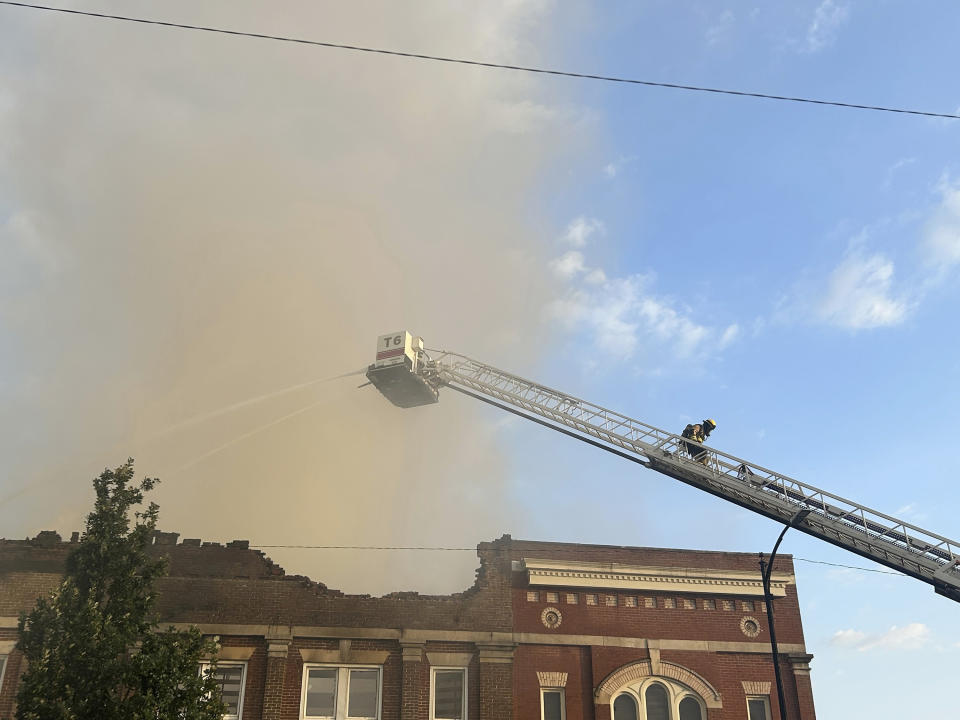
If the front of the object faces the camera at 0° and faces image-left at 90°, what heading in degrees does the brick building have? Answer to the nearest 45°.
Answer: approximately 0°

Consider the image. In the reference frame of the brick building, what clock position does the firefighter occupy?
The firefighter is roughly at 10 o'clock from the brick building.

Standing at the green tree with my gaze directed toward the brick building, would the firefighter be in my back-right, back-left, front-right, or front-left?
front-right
